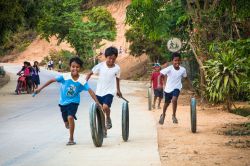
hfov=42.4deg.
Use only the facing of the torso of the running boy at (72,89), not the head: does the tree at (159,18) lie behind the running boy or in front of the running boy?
behind

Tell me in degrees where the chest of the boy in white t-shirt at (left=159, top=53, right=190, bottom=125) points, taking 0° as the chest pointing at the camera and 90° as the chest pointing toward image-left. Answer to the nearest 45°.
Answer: approximately 0°

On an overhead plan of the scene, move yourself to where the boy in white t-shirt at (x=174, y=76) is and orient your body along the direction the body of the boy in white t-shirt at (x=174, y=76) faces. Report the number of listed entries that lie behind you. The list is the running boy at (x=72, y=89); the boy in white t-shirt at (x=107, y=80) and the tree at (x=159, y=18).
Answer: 1

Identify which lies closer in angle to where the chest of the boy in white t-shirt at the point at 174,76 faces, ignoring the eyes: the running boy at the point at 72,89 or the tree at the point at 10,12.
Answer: the running boy

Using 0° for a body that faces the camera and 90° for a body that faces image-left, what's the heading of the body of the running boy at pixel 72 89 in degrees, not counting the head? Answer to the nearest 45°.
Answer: approximately 0°

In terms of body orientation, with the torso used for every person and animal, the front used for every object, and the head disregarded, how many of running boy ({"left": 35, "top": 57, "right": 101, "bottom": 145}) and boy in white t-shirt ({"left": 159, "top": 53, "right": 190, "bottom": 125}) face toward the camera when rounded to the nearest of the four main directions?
2

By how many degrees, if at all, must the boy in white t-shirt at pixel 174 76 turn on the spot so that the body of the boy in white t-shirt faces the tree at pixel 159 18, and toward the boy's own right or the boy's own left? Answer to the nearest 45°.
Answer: approximately 180°

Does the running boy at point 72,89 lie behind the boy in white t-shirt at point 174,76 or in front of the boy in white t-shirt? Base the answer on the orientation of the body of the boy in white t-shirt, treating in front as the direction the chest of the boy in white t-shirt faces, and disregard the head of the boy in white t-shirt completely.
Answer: in front
